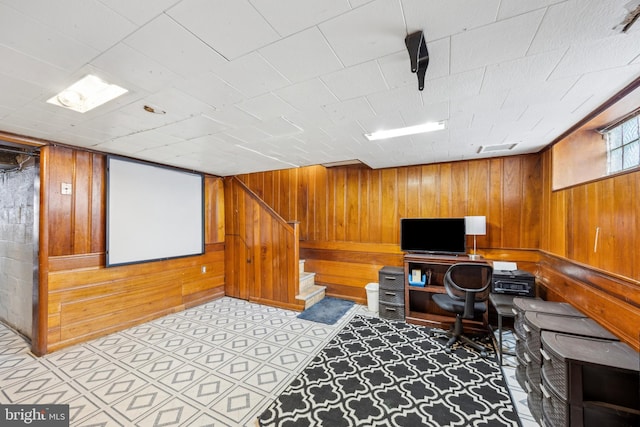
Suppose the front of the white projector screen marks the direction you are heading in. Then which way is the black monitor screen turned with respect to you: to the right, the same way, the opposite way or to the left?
to the right

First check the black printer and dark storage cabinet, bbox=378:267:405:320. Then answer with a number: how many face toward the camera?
2

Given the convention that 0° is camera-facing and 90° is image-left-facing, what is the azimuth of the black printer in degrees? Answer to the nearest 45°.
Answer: approximately 0°

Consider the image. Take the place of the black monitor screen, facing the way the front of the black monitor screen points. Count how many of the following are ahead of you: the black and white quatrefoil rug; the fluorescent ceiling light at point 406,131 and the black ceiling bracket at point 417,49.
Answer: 3

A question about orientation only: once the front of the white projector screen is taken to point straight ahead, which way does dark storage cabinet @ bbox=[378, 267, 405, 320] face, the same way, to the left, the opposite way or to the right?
to the right

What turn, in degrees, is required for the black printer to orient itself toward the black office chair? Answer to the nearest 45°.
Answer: approximately 45° to its right

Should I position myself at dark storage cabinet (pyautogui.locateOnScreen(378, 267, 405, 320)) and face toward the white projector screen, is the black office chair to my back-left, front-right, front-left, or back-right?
back-left

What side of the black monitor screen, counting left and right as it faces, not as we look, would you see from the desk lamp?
left

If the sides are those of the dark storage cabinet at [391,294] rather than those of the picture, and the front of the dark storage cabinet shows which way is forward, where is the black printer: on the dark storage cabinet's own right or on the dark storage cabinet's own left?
on the dark storage cabinet's own left
